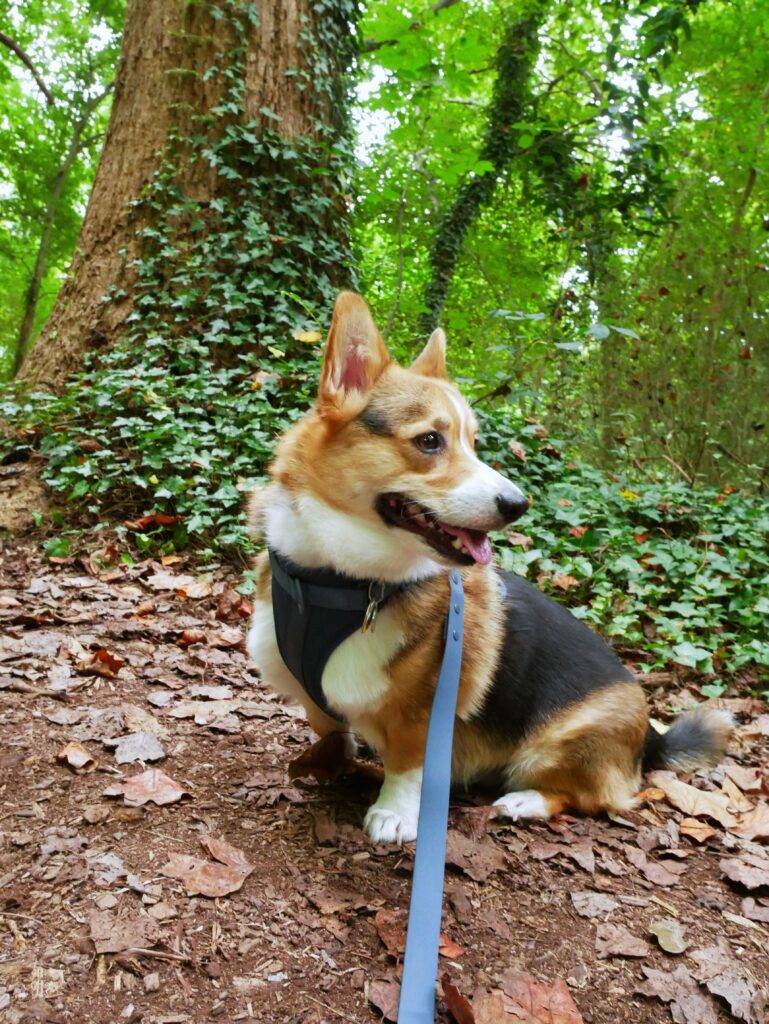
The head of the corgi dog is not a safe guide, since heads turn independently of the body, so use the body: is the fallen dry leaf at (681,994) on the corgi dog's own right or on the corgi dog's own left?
on the corgi dog's own left

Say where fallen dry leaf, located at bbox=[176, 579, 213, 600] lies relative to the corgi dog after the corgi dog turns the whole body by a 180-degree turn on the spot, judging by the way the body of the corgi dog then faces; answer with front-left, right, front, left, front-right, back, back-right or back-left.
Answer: left

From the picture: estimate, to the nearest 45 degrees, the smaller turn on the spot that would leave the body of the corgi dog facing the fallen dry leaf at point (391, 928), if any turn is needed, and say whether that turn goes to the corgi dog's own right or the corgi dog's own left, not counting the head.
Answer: approximately 45° to the corgi dog's own left

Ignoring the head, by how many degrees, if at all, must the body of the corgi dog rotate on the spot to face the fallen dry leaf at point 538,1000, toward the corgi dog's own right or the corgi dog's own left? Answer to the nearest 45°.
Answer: approximately 90° to the corgi dog's own left

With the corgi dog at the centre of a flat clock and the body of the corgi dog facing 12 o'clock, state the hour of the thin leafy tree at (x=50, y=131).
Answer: The thin leafy tree is roughly at 3 o'clock from the corgi dog.

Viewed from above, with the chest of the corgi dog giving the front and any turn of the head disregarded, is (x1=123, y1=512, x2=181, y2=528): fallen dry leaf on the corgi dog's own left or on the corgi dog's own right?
on the corgi dog's own right

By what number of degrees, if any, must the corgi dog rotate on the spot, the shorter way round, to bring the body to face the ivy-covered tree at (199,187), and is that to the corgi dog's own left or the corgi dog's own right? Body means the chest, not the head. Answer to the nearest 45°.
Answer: approximately 90° to the corgi dog's own right

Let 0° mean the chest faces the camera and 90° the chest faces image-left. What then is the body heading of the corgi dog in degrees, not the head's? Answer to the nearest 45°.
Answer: approximately 45°

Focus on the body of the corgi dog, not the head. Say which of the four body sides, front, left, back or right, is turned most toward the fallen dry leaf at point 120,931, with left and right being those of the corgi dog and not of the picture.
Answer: front

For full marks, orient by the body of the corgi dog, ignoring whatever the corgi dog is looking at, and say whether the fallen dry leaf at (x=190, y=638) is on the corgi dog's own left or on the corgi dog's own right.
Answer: on the corgi dog's own right

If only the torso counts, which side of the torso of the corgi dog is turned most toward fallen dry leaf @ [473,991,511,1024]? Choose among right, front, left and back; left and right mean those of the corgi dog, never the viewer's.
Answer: left

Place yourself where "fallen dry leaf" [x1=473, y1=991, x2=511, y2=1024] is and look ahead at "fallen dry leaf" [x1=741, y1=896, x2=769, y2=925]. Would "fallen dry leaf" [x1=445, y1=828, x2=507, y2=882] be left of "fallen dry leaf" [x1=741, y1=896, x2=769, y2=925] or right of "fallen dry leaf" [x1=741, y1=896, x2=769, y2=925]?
left

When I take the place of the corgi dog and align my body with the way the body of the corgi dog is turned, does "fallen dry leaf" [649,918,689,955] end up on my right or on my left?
on my left

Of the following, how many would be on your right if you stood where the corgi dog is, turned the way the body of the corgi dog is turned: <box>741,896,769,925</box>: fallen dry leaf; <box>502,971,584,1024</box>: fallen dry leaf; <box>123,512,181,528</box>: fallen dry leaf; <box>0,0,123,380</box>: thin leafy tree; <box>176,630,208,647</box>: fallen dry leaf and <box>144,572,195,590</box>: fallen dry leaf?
4
